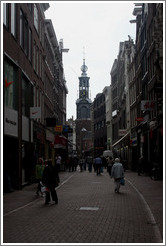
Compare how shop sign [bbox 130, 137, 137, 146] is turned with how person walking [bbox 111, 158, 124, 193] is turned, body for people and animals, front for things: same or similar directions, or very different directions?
very different directions

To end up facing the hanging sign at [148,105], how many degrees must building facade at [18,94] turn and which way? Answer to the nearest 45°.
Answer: approximately 45° to its left

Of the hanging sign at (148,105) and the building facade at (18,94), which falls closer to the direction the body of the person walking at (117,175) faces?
the hanging sign

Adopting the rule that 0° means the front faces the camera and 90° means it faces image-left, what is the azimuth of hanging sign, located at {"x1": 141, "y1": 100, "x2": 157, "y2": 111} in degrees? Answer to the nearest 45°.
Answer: approximately 0°

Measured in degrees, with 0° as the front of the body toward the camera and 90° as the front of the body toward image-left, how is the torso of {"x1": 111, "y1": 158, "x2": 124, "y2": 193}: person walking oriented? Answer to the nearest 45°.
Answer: approximately 180°

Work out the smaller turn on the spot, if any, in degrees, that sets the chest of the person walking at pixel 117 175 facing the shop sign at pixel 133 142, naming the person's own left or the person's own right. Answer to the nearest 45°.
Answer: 0° — they already face it

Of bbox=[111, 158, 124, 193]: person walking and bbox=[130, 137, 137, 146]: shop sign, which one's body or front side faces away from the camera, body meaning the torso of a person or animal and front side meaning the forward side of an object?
the person walking

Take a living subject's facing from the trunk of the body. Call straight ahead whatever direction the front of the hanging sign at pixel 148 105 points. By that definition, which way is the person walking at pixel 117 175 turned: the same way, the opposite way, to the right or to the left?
the opposite way
